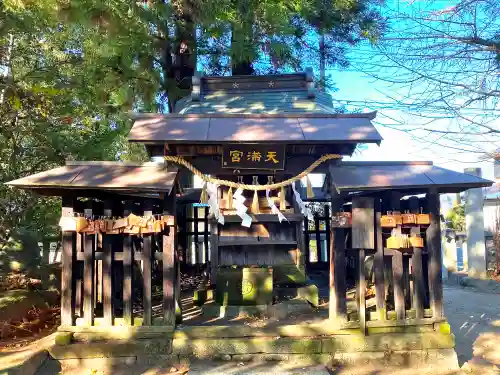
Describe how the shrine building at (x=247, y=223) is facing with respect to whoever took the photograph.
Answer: facing the viewer
